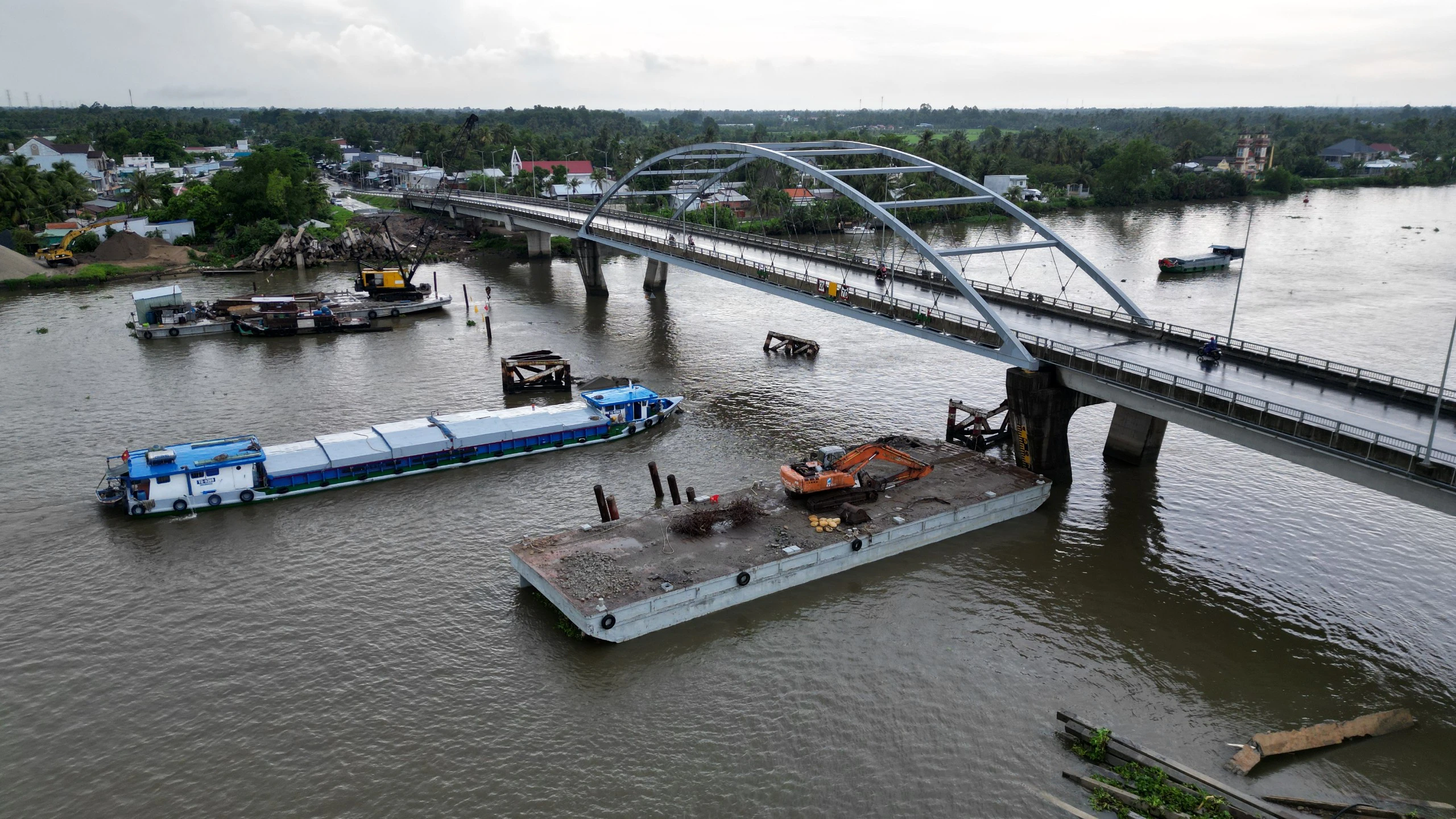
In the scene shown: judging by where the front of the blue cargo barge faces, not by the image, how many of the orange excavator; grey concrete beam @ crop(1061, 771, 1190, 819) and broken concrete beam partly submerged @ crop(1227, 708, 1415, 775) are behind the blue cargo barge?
0

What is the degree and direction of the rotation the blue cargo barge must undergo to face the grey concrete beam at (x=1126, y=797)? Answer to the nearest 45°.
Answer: approximately 45° to its right

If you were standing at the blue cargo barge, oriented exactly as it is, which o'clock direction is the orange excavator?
The orange excavator is roughly at 1 o'clock from the blue cargo barge.

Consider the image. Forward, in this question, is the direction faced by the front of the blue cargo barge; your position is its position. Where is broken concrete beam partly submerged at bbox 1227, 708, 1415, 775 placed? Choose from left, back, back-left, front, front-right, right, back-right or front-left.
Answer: front-right

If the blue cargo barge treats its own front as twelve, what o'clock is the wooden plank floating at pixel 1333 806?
The wooden plank floating is roughly at 2 o'clock from the blue cargo barge.

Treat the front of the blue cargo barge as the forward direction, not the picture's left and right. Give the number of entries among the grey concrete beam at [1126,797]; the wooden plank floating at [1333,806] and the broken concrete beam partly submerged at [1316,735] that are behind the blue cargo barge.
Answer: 0

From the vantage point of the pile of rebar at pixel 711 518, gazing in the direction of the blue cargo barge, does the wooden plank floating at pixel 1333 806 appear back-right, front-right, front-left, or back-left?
back-left

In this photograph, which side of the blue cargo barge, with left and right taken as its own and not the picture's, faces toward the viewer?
right

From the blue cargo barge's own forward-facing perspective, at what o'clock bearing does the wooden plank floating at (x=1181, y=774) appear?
The wooden plank floating is roughly at 2 o'clock from the blue cargo barge.

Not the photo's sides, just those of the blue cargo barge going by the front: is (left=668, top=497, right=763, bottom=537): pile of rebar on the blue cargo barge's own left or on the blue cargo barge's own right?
on the blue cargo barge's own right

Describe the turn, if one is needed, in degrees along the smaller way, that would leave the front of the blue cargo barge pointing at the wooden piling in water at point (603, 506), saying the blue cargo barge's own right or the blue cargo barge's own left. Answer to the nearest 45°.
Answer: approximately 45° to the blue cargo barge's own right

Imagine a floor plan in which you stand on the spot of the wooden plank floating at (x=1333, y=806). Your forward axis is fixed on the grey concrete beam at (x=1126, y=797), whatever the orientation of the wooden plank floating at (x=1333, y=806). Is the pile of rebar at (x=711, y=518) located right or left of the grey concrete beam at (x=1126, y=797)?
right
